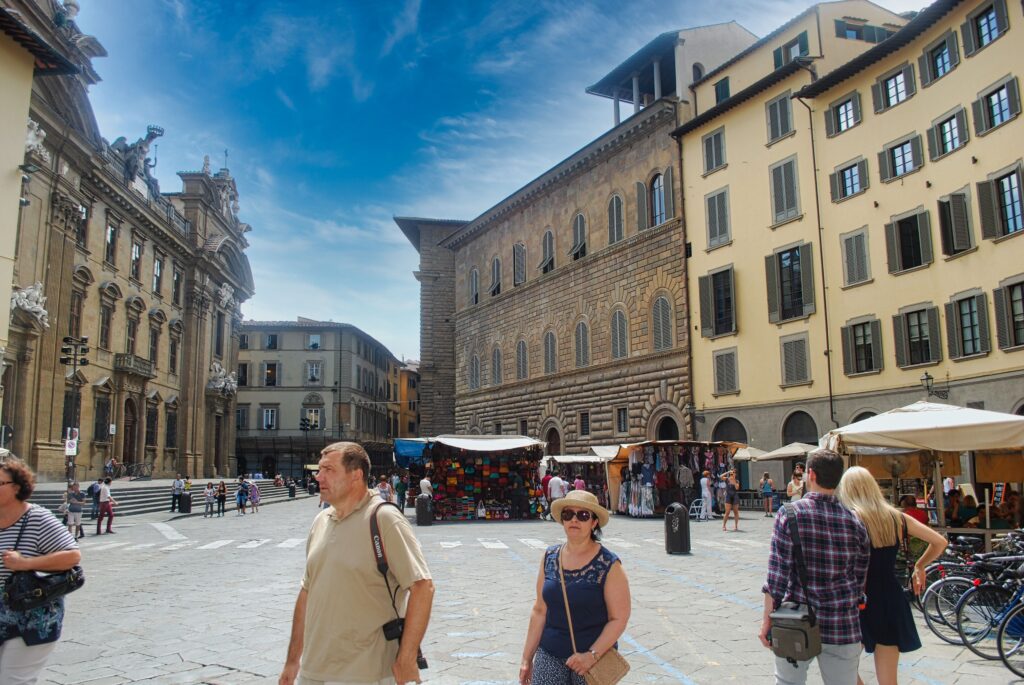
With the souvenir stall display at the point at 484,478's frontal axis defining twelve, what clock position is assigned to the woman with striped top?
The woman with striped top is roughly at 12 o'clock from the souvenir stall display.

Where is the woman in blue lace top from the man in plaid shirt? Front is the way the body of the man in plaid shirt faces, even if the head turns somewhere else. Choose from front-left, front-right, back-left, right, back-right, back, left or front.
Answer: back-left

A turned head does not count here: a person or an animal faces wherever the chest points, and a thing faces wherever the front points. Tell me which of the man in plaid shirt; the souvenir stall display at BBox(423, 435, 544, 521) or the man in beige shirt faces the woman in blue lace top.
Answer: the souvenir stall display

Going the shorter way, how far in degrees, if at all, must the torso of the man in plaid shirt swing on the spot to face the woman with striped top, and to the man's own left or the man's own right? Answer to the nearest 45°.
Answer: approximately 90° to the man's own left

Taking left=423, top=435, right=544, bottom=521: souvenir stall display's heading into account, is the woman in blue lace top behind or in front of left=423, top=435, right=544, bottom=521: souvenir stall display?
in front

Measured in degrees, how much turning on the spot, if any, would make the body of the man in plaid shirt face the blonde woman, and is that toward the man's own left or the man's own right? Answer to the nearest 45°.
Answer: approximately 45° to the man's own right

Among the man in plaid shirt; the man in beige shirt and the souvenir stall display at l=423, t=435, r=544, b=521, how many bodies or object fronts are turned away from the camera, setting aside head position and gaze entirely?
1

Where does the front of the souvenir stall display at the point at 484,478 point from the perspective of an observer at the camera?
facing the viewer

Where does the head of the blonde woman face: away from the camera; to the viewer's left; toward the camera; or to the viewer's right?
away from the camera

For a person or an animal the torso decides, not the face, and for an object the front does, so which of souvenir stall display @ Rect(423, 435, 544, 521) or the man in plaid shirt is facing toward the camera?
the souvenir stall display

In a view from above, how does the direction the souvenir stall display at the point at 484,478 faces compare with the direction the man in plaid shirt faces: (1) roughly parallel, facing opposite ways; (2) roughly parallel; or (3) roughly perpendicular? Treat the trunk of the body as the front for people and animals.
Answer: roughly parallel, facing opposite ways

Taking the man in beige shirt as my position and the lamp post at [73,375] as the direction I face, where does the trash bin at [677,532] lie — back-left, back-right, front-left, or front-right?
front-right

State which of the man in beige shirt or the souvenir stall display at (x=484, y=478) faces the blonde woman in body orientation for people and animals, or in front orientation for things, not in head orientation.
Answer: the souvenir stall display

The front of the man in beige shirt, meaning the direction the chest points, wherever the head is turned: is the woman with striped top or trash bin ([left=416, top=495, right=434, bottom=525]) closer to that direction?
the woman with striped top

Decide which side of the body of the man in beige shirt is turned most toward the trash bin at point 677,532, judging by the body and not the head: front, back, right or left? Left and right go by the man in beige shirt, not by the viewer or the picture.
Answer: back

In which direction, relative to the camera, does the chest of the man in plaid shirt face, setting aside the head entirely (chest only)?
away from the camera

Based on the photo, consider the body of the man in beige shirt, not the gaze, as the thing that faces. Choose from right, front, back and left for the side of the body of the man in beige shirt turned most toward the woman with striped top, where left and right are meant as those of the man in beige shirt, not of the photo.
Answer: right

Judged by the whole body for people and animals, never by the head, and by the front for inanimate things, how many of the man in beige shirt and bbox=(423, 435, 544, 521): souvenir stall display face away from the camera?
0
